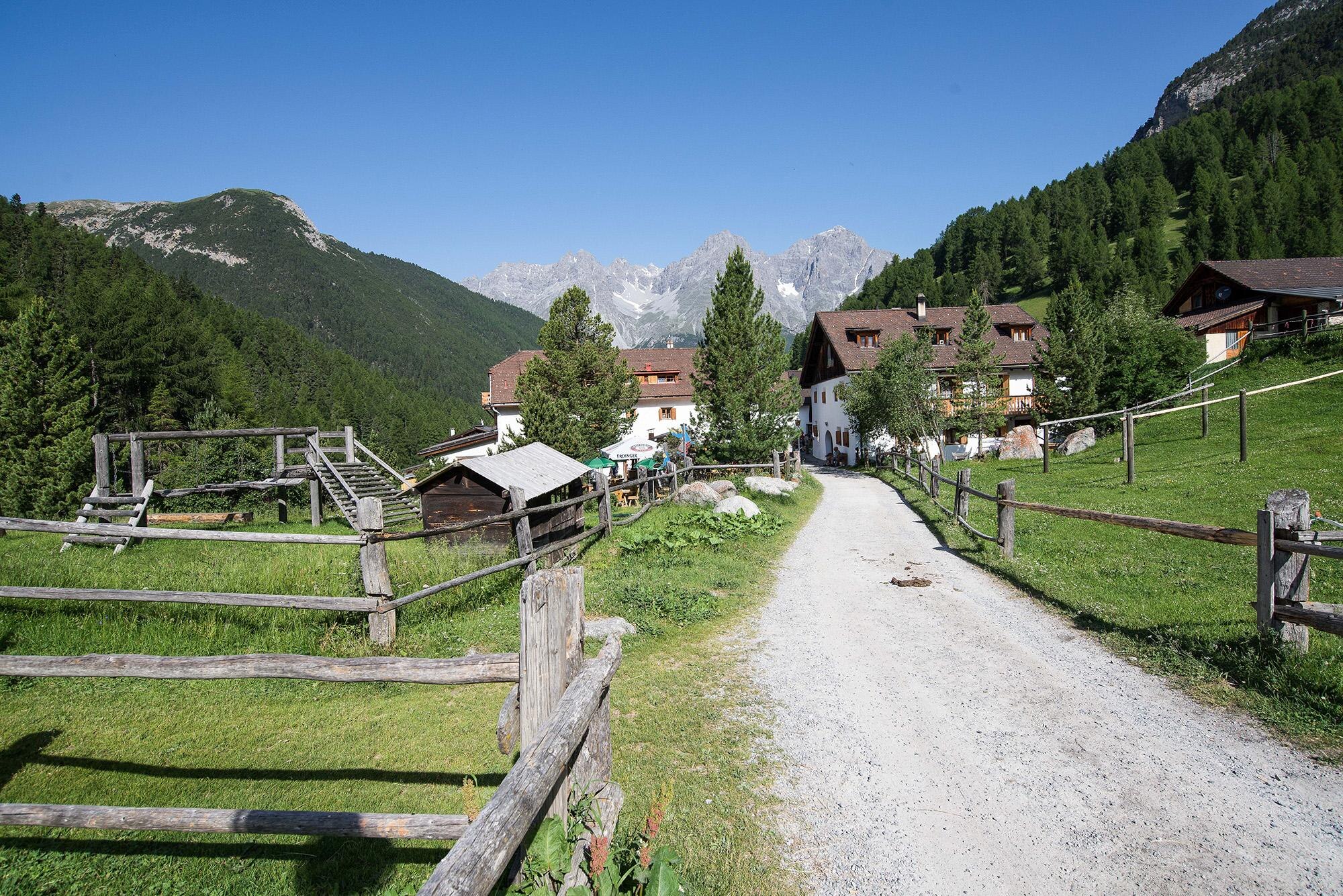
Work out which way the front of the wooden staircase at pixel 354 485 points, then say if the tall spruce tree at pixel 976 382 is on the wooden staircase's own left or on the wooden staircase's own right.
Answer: on the wooden staircase's own left

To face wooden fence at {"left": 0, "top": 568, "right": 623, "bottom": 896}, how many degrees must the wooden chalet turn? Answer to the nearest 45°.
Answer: approximately 45° to its left

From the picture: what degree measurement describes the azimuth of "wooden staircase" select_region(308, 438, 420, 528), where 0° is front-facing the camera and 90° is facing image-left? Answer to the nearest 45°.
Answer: approximately 315°

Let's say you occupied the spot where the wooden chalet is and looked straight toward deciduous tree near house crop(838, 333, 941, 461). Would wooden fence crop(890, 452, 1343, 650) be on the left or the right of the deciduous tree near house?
left

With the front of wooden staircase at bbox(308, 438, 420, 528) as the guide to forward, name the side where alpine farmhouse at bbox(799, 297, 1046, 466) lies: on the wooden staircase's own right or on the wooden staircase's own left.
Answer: on the wooden staircase's own left

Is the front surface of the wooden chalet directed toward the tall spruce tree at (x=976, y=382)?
yes

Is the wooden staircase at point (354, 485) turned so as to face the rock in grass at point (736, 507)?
yes

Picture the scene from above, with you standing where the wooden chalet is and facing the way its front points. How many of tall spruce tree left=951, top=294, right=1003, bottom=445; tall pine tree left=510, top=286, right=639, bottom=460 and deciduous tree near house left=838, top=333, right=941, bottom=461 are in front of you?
3

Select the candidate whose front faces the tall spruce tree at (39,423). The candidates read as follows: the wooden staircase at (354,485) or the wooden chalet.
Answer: the wooden chalet

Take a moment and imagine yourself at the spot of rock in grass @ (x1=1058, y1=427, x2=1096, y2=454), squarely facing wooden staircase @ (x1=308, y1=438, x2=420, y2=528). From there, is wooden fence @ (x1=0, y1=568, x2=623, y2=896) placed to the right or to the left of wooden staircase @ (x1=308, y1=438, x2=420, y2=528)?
left
